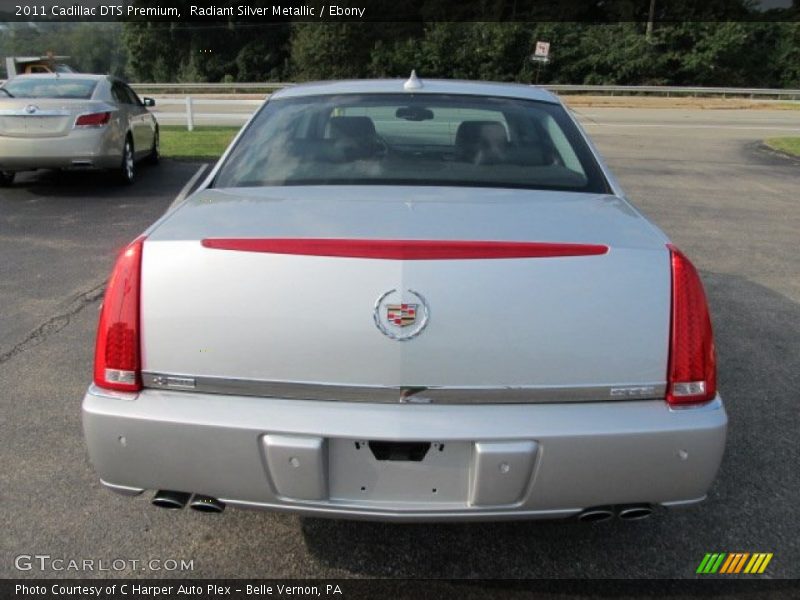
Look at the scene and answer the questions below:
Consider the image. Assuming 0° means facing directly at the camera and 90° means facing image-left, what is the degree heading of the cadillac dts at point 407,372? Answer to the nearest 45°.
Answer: approximately 180°

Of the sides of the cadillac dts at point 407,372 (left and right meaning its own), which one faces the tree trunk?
front

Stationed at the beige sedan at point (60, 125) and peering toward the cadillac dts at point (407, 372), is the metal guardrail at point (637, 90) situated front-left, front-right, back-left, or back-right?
back-left

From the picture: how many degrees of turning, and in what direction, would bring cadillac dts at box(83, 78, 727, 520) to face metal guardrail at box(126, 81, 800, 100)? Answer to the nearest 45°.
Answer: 0° — it already faces it

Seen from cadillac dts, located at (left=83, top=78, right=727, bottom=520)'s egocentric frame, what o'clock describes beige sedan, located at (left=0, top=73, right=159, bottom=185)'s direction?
The beige sedan is roughly at 11 o'clock from the cadillac dts.
